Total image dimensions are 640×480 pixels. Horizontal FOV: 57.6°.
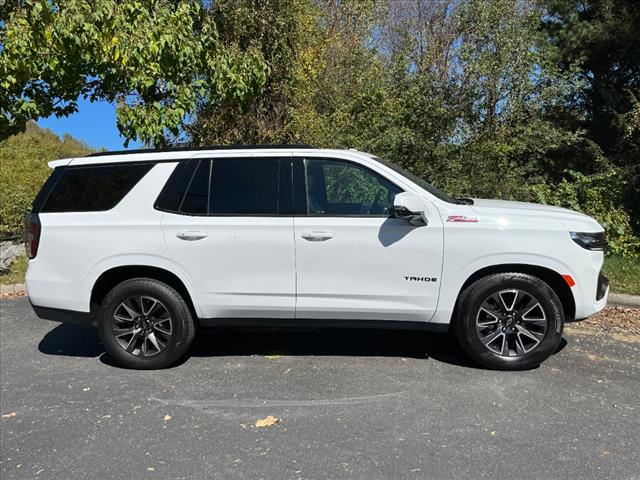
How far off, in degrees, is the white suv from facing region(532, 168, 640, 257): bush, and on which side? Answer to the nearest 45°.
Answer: approximately 45° to its left

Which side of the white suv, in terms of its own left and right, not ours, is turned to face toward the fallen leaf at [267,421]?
right

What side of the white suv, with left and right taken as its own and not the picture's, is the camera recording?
right

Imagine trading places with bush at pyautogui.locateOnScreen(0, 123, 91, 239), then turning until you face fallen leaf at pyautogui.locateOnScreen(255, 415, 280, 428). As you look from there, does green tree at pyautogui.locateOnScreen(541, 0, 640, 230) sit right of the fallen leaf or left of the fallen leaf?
left

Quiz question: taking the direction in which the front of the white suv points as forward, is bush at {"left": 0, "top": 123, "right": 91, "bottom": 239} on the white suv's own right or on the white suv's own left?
on the white suv's own left

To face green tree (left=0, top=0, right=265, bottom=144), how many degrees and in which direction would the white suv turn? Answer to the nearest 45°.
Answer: approximately 135° to its left

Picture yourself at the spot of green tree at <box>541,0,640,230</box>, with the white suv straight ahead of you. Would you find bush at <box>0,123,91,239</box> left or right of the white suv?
right

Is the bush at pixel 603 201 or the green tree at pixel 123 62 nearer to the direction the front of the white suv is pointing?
the bush

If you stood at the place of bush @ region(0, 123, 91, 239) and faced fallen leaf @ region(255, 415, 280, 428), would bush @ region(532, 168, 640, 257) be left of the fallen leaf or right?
left

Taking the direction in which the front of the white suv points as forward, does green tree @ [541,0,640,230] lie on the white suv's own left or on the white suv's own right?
on the white suv's own left
